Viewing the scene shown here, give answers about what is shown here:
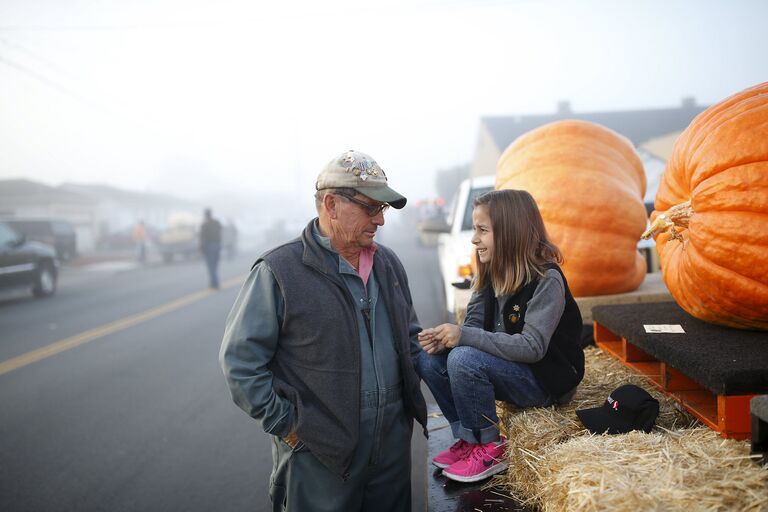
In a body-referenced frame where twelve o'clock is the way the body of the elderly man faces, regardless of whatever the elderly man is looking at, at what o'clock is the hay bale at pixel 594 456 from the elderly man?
The hay bale is roughly at 11 o'clock from the elderly man.

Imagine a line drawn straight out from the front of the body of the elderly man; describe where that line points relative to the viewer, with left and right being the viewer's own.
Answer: facing the viewer and to the right of the viewer

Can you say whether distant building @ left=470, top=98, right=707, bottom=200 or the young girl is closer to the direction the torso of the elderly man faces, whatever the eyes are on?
the young girl

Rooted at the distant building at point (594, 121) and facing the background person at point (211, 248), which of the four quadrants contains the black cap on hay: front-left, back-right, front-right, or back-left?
front-left

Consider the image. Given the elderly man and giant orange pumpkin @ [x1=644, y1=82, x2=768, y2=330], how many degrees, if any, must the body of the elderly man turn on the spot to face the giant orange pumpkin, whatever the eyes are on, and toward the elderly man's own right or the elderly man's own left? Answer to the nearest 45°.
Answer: approximately 45° to the elderly man's own left

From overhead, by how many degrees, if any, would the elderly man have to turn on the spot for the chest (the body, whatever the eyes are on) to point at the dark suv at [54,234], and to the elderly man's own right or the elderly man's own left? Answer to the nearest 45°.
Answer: approximately 180°

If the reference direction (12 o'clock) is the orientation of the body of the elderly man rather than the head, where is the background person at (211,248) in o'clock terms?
The background person is roughly at 7 o'clock from the elderly man.

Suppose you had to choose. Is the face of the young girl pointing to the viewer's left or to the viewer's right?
to the viewer's left

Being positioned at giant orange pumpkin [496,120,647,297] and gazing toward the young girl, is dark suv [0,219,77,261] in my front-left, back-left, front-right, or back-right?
back-right

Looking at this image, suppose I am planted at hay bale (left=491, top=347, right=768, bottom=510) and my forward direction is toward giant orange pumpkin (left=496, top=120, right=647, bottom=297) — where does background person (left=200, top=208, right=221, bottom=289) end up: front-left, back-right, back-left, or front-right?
front-left
